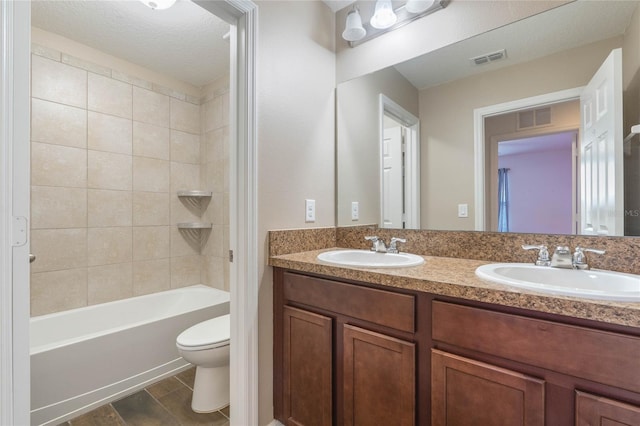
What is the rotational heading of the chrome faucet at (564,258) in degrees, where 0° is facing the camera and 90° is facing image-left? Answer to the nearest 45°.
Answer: approximately 0°

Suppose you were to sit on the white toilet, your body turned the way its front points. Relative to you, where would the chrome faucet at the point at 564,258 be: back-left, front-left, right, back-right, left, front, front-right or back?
left

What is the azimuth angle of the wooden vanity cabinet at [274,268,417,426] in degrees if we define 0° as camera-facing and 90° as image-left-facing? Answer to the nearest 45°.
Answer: approximately 45°

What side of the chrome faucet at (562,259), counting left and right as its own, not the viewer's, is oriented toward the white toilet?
right

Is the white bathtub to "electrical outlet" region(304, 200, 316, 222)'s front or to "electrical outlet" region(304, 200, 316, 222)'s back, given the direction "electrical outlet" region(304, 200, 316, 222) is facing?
to the back

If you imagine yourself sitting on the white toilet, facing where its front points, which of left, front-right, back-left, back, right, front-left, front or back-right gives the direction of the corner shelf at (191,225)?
back-right

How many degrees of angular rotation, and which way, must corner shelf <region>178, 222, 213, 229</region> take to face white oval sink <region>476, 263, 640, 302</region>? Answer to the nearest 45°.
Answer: approximately 45° to its left

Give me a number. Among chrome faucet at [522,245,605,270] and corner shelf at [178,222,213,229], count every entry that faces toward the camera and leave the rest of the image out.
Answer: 2

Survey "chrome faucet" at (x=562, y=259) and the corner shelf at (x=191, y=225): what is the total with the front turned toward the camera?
2
